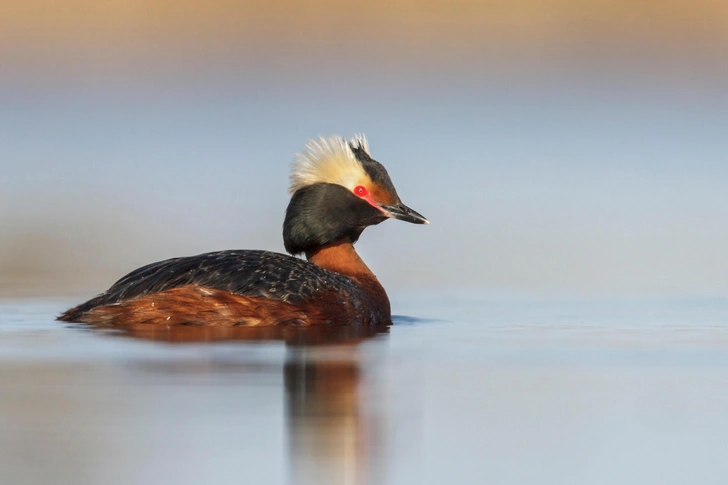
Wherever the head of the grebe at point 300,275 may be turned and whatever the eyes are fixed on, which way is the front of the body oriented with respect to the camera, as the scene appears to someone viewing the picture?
to the viewer's right
